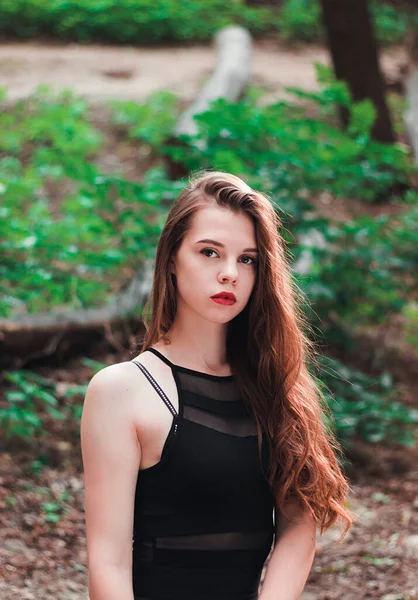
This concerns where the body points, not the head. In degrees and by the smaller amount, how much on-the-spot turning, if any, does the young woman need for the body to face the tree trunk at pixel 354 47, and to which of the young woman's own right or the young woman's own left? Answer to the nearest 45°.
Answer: approximately 135° to the young woman's own left

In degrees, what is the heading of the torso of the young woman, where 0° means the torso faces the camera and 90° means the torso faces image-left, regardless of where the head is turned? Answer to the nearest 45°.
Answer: approximately 315°

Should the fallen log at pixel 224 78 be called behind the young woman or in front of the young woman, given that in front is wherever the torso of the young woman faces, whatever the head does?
behind

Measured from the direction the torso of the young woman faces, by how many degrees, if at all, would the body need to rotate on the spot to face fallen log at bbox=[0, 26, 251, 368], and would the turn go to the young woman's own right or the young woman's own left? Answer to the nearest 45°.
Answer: approximately 135° to the young woman's own left
